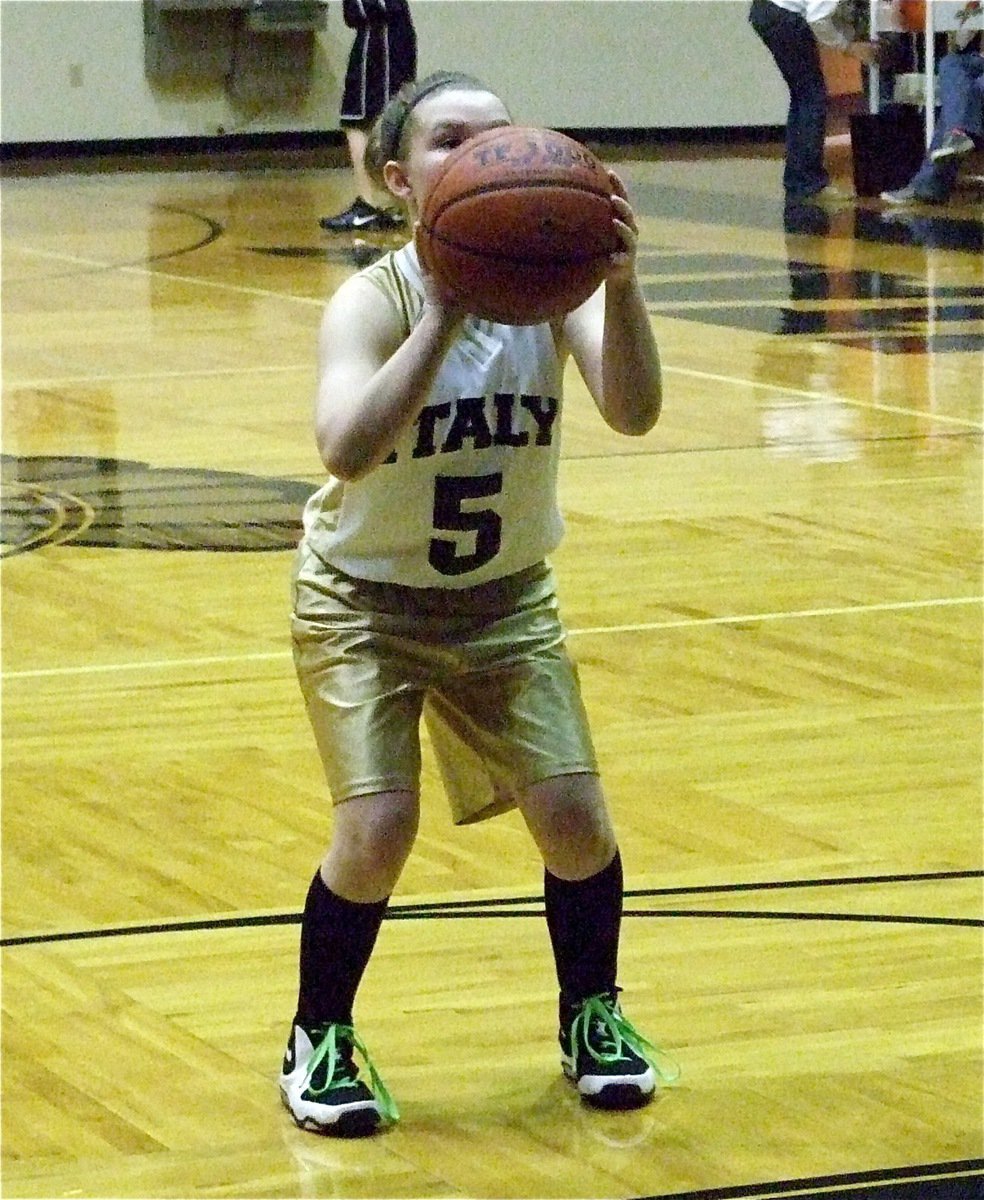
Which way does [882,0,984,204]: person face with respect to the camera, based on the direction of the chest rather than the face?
to the viewer's left

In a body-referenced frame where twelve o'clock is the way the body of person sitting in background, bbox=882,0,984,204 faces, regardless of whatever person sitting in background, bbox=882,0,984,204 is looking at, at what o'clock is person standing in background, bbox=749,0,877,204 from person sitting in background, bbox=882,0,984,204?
person standing in background, bbox=749,0,877,204 is roughly at 12 o'clock from person sitting in background, bbox=882,0,984,204.

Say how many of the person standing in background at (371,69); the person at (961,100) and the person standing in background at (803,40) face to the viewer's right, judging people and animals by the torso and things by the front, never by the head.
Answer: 1

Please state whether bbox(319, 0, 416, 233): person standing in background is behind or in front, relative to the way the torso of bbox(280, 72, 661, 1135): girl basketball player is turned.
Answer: behind

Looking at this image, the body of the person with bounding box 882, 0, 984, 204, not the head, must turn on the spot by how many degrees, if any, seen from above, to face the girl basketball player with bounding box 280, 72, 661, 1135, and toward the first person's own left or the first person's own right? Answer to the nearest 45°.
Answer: approximately 90° to the first person's own left

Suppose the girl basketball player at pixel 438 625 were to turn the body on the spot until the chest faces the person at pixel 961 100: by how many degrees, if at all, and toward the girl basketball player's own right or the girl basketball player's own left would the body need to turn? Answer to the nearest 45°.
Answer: approximately 135° to the girl basketball player's own left

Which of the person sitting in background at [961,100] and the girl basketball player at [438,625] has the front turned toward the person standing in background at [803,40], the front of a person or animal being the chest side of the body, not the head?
the person sitting in background at [961,100]

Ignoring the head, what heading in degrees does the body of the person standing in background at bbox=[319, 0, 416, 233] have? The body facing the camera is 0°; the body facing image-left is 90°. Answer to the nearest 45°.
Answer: approximately 90°

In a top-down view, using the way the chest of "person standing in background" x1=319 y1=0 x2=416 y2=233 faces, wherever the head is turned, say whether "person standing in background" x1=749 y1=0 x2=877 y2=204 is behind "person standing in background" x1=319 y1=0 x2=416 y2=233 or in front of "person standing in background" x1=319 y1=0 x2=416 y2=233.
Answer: behind

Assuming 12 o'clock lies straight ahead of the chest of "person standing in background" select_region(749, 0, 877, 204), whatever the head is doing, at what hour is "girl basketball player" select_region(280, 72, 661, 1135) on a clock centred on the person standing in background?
The girl basketball player is roughly at 3 o'clock from the person standing in background.

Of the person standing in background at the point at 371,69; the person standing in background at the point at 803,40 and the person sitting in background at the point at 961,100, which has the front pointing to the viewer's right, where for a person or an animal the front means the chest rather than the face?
the person standing in background at the point at 803,40

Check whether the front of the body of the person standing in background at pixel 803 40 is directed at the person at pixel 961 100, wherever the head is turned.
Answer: yes

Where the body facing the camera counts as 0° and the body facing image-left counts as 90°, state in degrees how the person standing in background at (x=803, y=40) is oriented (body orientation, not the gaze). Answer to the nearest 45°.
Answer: approximately 270°

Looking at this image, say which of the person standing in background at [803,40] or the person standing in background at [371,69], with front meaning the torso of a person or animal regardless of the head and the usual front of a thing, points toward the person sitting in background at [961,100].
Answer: the person standing in background at [803,40]
